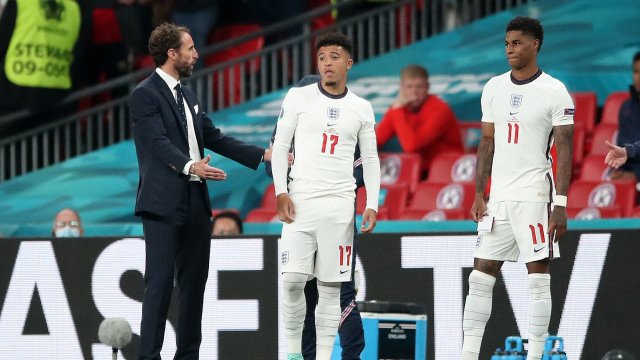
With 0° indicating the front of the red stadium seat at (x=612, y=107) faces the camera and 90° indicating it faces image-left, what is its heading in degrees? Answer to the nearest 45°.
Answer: approximately 0°

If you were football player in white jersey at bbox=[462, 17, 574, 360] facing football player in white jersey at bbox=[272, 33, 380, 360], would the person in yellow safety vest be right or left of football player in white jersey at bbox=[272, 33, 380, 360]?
right

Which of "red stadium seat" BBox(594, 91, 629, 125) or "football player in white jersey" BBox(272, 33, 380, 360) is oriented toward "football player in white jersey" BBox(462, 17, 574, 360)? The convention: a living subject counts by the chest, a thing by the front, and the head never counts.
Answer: the red stadium seat

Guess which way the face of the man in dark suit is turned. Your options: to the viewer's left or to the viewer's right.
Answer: to the viewer's right
